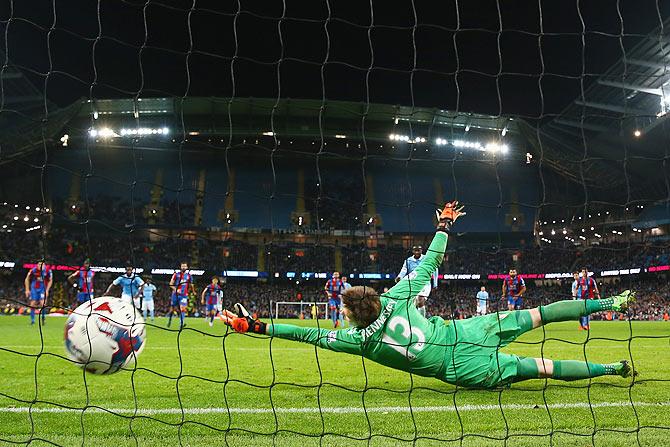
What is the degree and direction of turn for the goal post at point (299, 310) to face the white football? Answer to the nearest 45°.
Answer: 0° — it already faces it

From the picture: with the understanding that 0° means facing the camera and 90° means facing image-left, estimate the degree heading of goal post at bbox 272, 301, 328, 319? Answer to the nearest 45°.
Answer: approximately 0°

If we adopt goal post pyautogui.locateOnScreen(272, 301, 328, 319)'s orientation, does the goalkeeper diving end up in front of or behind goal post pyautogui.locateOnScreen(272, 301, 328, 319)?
in front

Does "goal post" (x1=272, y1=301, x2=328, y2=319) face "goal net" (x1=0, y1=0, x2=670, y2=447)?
yes
